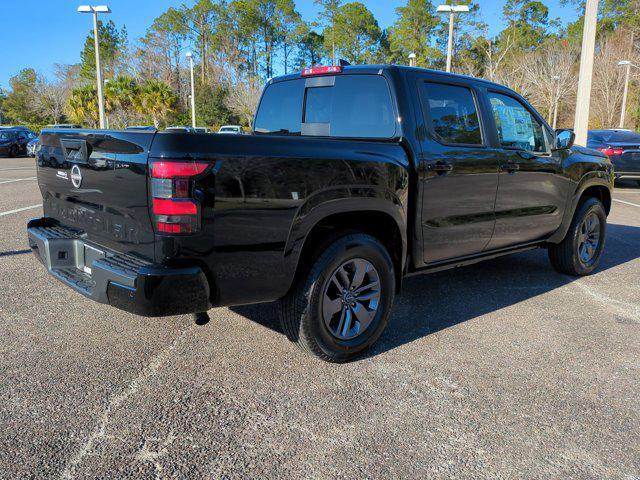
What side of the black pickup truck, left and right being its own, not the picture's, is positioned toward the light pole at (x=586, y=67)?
front

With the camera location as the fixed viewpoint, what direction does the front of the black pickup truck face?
facing away from the viewer and to the right of the viewer

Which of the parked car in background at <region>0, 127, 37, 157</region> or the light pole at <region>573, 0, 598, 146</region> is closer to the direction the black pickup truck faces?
the light pole

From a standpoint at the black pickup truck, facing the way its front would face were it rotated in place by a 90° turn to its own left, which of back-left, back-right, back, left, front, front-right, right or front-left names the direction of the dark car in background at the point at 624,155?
right

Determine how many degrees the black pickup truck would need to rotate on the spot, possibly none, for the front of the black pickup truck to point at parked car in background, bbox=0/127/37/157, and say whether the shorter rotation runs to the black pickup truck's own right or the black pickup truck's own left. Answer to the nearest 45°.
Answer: approximately 90° to the black pickup truck's own left

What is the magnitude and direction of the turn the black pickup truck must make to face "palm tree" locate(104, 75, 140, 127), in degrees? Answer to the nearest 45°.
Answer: approximately 45° to its left
